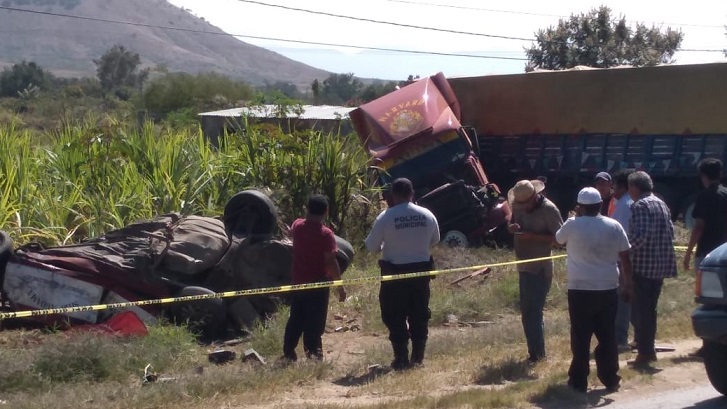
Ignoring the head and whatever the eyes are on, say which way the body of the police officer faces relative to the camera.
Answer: away from the camera

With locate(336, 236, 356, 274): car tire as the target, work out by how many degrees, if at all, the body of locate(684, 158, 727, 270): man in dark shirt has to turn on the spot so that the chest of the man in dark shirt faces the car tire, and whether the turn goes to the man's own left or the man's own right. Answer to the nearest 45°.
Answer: approximately 45° to the man's own left

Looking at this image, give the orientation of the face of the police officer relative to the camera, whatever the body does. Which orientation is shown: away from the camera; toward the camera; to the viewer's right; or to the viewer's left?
away from the camera

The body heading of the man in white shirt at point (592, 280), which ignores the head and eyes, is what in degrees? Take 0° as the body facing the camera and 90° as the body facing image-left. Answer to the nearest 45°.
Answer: approximately 180°

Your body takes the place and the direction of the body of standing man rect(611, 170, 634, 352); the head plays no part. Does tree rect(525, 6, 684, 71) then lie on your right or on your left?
on your right

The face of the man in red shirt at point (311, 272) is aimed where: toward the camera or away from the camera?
away from the camera

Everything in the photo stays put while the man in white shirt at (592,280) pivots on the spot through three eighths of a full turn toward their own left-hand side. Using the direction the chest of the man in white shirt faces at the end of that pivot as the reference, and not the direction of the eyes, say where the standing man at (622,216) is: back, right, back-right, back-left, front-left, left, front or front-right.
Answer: back-right

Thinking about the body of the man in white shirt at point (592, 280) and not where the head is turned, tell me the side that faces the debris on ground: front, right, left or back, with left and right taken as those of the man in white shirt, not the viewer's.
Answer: left

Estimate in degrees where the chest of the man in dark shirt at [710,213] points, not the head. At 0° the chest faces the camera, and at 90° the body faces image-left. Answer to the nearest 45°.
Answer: approximately 135°

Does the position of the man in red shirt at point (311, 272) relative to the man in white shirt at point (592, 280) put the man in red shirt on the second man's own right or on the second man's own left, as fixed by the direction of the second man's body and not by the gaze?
on the second man's own left

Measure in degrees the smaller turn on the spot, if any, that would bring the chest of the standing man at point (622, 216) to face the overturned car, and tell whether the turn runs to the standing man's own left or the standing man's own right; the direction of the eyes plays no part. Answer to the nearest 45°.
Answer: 0° — they already face it

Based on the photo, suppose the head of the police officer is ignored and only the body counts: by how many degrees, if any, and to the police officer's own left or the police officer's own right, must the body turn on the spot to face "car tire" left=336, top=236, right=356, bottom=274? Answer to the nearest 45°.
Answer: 0° — they already face it
